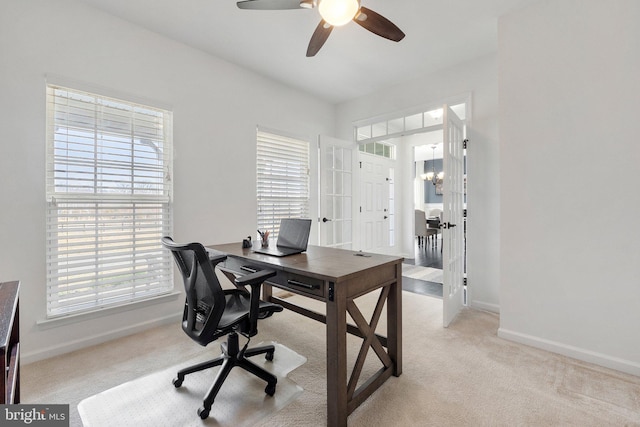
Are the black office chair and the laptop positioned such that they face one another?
yes

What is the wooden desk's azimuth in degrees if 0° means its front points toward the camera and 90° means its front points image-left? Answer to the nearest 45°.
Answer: approximately 45°

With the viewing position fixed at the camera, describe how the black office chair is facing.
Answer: facing away from the viewer and to the right of the viewer

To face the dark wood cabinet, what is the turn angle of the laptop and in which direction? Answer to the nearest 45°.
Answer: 0° — it already faces it

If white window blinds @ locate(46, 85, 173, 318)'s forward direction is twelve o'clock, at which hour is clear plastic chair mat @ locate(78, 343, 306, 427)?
The clear plastic chair mat is roughly at 1 o'clock from the white window blinds.

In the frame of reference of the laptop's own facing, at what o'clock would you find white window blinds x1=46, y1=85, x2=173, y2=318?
The white window blinds is roughly at 2 o'clock from the laptop.

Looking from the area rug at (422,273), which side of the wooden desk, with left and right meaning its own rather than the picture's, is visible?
back

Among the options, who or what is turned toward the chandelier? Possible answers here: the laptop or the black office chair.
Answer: the black office chair
